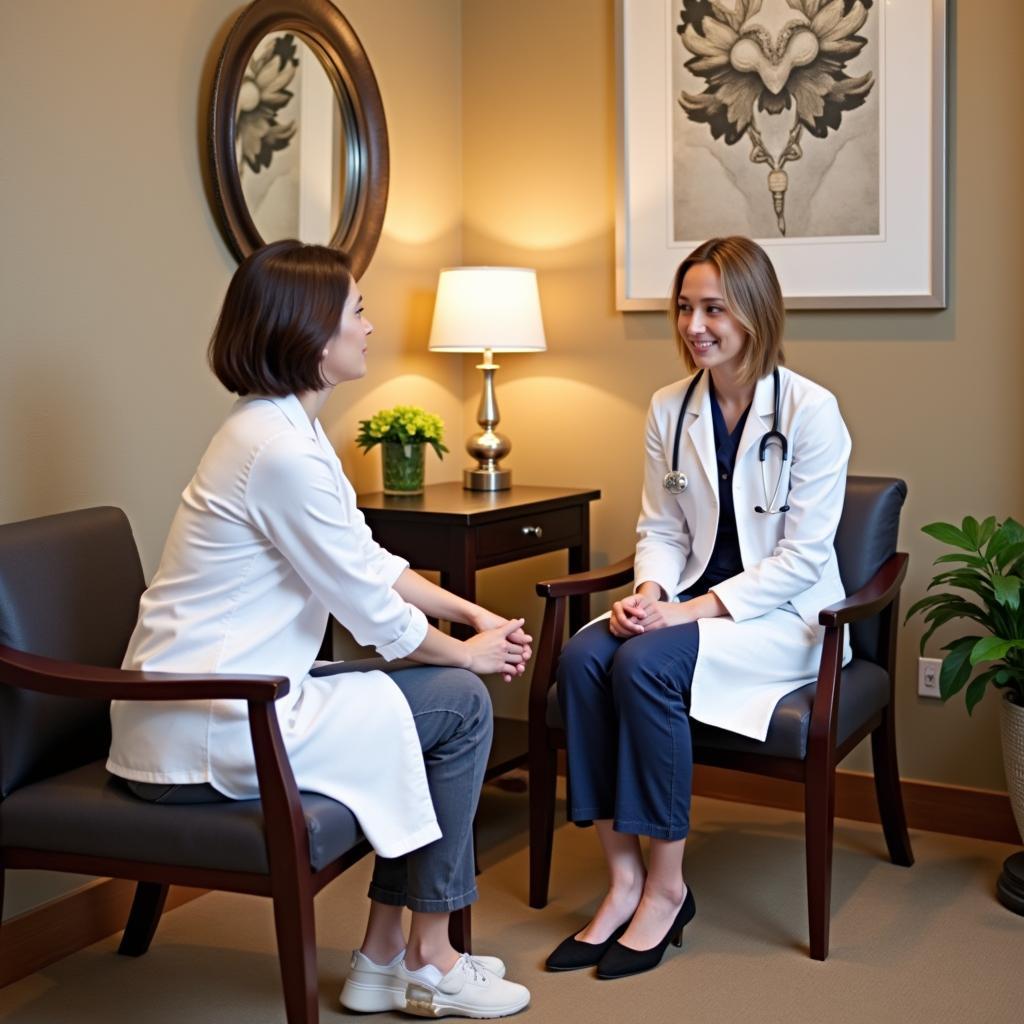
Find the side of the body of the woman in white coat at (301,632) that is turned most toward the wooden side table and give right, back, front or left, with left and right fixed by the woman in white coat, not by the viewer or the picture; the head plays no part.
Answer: left

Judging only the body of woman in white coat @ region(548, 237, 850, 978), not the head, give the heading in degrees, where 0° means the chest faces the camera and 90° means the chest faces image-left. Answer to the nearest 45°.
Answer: approximately 45°

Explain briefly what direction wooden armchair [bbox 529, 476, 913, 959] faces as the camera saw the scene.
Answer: facing the viewer and to the left of the viewer

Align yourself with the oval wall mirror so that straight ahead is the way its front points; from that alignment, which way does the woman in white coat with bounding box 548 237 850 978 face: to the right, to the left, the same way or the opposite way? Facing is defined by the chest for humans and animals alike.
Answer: to the right

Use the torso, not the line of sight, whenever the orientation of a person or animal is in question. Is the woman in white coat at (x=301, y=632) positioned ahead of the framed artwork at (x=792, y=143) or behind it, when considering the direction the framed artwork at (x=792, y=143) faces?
ahead

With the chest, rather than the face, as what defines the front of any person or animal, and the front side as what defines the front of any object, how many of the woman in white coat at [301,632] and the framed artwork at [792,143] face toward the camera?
1

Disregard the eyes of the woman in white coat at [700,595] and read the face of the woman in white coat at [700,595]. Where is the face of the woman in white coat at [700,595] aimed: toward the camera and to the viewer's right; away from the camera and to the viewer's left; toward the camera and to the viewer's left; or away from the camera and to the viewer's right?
toward the camera and to the viewer's left

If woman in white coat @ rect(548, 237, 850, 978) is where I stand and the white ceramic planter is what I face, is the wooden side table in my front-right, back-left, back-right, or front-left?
back-left

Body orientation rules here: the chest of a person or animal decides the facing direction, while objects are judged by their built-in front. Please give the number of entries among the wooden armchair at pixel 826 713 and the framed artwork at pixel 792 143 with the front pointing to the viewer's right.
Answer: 0

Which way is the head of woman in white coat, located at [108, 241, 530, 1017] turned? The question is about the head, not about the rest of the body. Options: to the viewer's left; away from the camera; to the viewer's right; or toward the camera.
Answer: to the viewer's right

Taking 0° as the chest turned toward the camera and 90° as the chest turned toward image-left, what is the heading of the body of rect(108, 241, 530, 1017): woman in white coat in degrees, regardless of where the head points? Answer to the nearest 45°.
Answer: approximately 270°

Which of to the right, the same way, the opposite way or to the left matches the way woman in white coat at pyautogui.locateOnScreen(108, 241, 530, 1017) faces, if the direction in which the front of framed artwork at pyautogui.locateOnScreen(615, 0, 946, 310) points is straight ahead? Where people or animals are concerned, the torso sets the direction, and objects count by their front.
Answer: to the left

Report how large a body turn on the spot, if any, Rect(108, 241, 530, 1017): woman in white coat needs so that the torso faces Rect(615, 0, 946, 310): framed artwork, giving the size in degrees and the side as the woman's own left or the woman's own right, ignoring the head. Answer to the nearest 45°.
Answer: approximately 45° to the woman's own left

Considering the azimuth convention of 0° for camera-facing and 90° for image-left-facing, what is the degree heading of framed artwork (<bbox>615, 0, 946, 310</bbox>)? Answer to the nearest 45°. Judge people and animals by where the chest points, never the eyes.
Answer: approximately 0°
